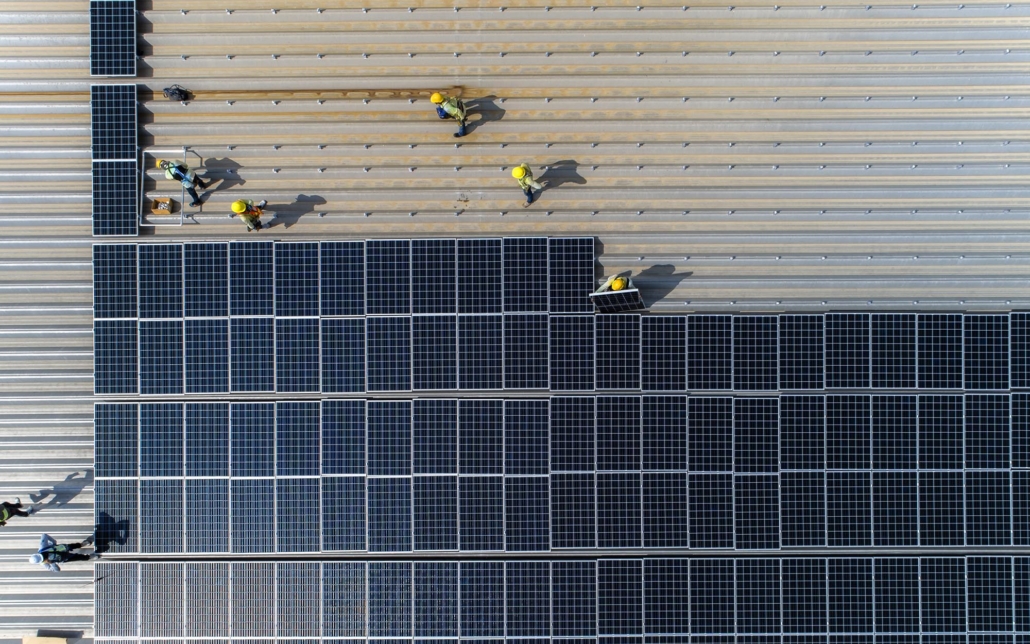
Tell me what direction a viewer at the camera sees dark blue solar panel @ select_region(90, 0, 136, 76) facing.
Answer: facing the viewer

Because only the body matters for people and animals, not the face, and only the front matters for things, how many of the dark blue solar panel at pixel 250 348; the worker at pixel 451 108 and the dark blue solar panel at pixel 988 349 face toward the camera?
2

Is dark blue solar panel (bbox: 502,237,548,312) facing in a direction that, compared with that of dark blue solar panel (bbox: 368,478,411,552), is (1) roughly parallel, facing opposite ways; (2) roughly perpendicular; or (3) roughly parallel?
roughly parallel

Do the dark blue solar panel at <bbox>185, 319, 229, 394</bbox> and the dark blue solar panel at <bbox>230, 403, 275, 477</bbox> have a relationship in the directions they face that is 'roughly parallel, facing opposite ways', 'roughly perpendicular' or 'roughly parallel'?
roughly parallel
